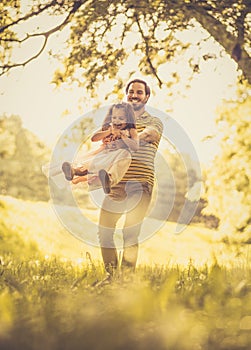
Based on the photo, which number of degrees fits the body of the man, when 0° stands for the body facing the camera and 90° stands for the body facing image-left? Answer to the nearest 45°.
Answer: approximately 45°
